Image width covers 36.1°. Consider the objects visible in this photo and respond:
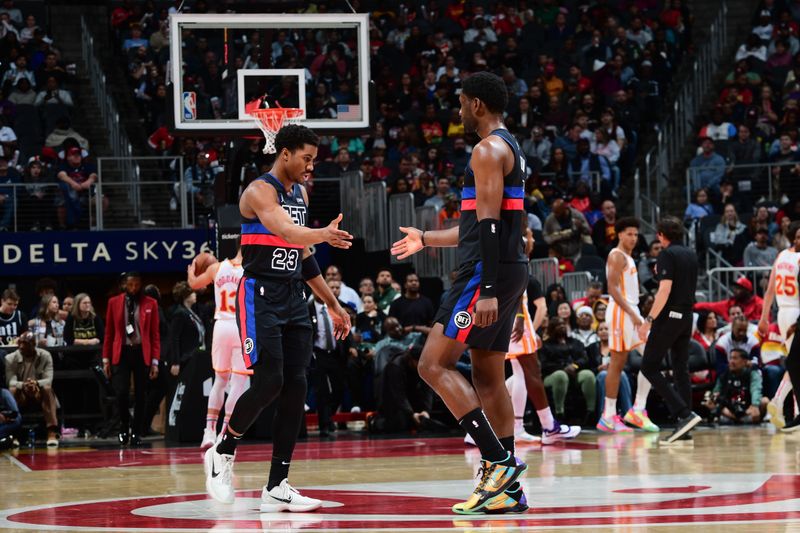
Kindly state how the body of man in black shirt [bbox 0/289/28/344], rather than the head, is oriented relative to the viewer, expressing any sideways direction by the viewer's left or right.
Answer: facing the viewer

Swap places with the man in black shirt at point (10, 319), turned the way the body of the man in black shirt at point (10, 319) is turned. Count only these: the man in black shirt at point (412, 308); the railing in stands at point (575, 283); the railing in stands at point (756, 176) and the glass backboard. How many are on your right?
0

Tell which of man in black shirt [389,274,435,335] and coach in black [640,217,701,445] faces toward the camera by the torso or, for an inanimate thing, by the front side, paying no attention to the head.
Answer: the man in black shirt

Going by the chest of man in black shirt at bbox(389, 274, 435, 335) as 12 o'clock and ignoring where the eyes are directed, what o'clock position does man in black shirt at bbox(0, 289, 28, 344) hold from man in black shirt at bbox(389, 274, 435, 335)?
man in black shirt at bbox(0, 289, 28, 344) is roughly at 3 o'clock from man in black shirt at bbox(389, 274, 435, 335).

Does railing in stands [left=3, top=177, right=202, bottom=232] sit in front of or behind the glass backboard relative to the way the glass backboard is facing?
behind

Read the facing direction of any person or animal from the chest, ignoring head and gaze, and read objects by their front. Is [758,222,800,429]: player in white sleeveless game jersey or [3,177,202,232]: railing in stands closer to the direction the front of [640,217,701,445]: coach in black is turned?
the railing in stands

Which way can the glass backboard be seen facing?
toward the camera

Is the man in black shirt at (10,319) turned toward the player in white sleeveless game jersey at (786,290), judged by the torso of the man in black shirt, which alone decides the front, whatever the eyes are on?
no

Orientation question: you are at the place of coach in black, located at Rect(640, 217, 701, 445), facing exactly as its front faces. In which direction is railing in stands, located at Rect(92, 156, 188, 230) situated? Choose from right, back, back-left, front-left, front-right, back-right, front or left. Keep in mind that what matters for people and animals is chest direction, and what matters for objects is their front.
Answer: front

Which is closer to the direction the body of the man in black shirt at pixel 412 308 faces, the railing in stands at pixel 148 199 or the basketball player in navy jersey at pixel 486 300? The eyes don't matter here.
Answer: the basketball player in navy jersey

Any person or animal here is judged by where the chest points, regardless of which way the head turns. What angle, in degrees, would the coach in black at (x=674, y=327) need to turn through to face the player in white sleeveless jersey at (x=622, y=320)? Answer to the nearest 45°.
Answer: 0° — it already faces them

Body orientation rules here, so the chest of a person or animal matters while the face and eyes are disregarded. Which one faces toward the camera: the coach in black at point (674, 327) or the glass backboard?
the glass backboard

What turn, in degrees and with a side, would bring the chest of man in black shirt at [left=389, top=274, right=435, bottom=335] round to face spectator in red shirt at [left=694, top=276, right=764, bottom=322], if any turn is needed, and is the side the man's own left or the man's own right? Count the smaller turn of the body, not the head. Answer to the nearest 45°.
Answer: approximately 90° to the man's own left

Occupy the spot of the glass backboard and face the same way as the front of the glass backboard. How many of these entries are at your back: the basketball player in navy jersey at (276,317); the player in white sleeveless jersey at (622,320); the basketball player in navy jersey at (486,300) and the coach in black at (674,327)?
0

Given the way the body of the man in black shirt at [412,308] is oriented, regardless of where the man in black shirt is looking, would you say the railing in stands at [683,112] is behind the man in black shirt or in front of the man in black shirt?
behind

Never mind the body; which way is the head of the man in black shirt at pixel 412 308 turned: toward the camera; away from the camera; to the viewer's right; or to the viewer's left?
toward the camera

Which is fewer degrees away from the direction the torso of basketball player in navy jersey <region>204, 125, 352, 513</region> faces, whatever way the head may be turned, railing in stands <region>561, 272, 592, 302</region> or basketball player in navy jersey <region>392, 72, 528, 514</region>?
the basketball player in navy jersey

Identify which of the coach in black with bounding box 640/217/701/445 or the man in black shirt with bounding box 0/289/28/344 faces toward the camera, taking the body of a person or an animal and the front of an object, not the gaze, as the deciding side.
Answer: the man in black shirt

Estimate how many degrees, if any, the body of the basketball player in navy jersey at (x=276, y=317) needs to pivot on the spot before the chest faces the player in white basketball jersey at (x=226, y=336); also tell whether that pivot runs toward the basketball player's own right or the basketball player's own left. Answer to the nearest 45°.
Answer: approximately 135° to the basketball player's own left
